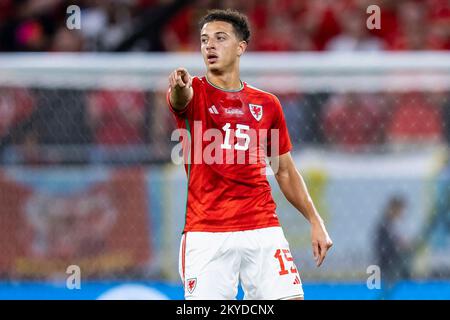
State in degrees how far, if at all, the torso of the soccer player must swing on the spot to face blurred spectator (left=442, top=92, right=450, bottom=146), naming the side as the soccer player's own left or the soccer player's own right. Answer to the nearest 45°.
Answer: approximately 135° to the soccer player's own left

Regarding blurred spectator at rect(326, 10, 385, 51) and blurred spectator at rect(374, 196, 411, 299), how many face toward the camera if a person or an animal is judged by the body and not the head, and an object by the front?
1

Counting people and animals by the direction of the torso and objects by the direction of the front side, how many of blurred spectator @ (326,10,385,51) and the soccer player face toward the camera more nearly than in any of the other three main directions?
2

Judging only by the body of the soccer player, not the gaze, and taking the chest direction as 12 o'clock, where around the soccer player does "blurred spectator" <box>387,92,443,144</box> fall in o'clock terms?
The blurred spectator is roughly at 7 o'clock from the soccer player.

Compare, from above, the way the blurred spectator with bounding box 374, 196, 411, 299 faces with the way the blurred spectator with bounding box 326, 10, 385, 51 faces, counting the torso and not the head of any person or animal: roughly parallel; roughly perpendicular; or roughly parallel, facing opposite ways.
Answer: roughly perpendicular
